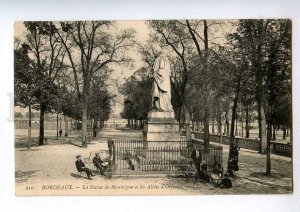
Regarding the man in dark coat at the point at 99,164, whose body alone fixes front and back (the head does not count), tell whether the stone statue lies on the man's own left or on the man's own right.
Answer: on the man's own left

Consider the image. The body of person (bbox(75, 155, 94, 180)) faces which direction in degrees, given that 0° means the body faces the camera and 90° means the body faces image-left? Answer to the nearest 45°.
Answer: approximately 315°

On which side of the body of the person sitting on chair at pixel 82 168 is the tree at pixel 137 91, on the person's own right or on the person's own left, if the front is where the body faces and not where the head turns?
on the person's own left
